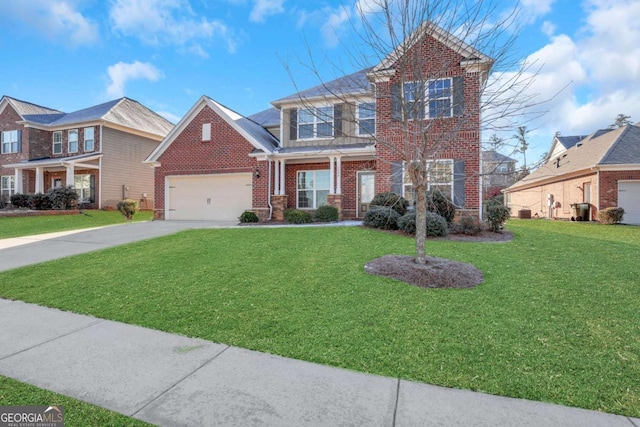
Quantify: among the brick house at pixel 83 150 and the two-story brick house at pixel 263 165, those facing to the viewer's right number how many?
0

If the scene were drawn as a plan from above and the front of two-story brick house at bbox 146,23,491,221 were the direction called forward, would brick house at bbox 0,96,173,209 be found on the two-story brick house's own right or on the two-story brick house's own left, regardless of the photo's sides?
on the two-story brick house's own right

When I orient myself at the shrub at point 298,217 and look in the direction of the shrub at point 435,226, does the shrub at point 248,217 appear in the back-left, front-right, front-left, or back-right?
back-right

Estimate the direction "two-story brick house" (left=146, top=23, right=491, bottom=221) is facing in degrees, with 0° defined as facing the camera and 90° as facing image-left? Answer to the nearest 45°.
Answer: approximately 0°

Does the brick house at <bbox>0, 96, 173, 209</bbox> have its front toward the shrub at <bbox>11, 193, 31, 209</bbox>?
yes

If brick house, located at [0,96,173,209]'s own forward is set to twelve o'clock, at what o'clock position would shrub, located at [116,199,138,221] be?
The shrub is roughly at 10 o'clock from the brick house.

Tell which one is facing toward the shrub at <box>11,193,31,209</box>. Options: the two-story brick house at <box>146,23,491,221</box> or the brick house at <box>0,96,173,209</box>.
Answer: the brick house

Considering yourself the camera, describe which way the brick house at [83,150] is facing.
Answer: facing the viewer and to the left of the viewer

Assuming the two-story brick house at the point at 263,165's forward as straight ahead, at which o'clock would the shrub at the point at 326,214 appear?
The shrub is roughly at 12 o'clock from the two-story brick house.

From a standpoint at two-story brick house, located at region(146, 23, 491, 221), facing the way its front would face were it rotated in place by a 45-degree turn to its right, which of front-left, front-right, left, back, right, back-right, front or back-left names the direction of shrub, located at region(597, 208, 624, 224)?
back-left
